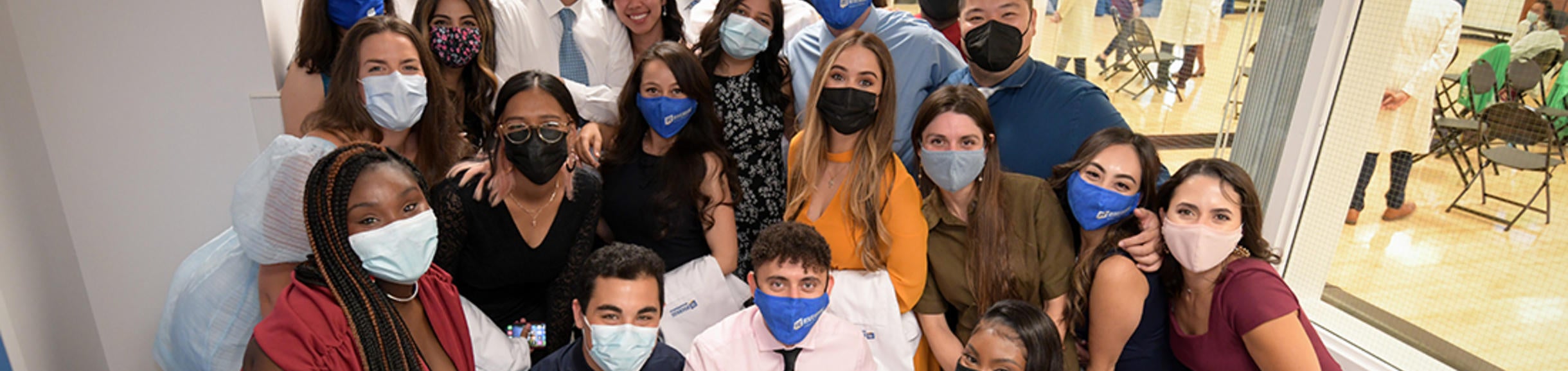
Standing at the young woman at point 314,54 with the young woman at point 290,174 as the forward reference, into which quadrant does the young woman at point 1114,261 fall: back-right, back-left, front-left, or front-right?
front-left

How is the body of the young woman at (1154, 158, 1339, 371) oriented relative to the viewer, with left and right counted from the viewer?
facing the viewer and to the left of the viewer

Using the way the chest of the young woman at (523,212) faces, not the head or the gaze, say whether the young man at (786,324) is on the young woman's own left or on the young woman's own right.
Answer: on the young woman's own left

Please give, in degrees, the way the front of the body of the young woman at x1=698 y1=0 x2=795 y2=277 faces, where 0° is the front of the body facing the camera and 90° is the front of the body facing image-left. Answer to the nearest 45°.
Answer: approximately 0°

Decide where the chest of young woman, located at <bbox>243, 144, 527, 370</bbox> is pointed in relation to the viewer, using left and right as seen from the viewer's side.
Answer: facing the viewer and to the right of the viewer

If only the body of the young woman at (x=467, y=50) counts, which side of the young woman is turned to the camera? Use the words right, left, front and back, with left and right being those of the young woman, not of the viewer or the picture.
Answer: front

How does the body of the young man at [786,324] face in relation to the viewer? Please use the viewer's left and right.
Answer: facing the viewer
